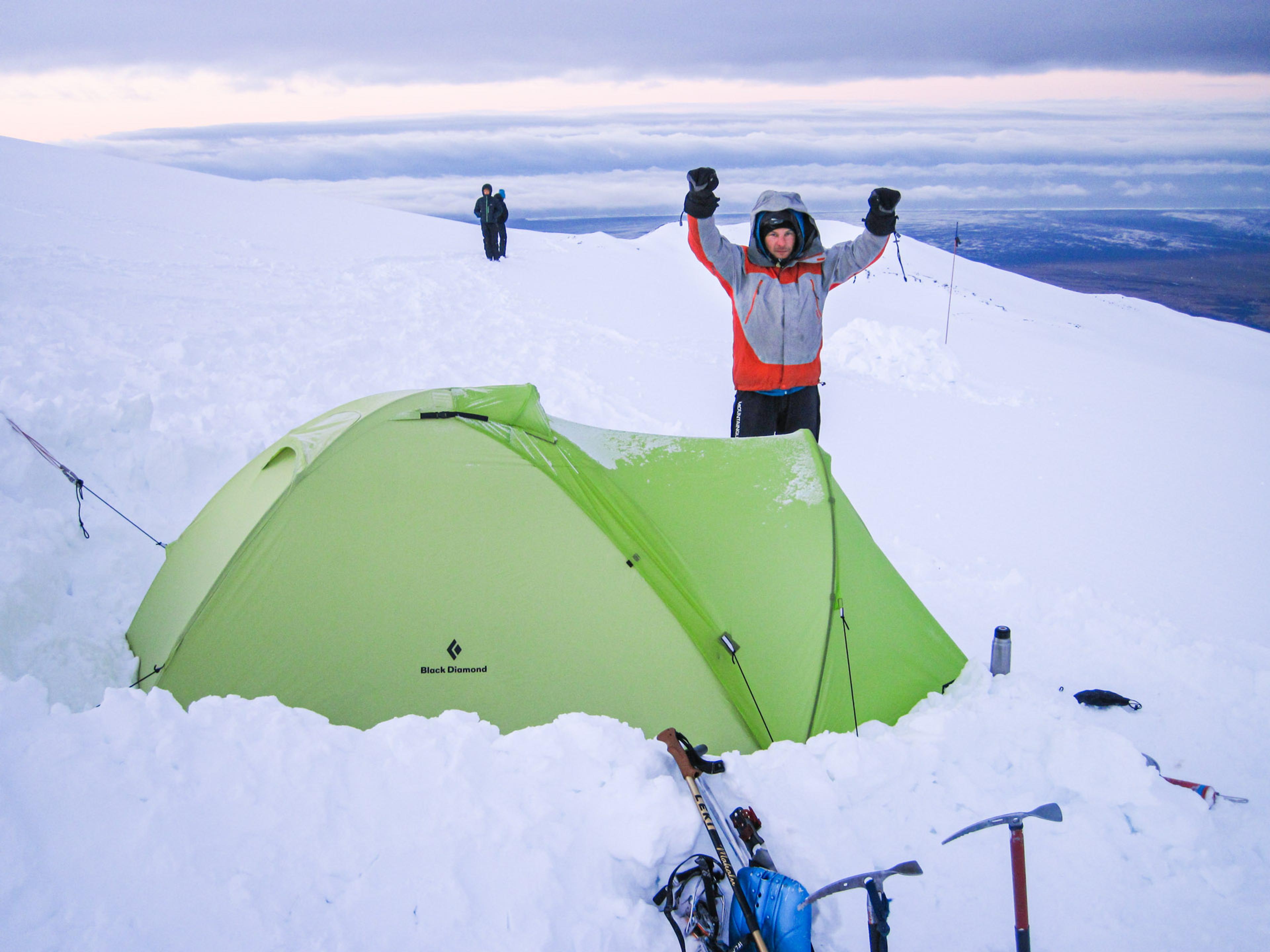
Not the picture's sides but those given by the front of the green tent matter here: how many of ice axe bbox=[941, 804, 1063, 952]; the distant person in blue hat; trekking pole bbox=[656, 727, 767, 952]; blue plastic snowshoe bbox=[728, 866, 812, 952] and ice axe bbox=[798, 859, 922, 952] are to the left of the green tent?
1

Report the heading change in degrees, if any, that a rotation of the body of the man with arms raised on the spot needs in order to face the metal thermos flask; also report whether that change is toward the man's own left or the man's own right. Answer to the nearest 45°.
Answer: approximately 45° to the man's own left

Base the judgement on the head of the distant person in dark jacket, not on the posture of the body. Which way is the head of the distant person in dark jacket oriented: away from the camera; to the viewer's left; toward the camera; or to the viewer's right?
toward the camera

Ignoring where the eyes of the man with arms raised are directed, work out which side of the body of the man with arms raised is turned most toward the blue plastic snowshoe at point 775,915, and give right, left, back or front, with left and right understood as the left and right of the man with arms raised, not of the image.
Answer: front

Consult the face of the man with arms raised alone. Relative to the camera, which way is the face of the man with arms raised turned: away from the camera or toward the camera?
toward the camera

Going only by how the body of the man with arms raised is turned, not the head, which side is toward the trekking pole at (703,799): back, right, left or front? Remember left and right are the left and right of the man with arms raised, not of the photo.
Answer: front

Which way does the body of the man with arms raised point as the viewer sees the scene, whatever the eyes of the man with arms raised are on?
toward the camera

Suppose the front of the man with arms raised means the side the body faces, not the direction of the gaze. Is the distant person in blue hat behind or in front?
behind
